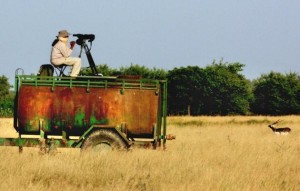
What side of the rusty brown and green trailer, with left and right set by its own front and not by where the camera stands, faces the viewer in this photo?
left

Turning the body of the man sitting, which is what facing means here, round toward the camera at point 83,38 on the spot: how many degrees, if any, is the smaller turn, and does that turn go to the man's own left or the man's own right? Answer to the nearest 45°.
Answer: approximately 45° to the man's own left

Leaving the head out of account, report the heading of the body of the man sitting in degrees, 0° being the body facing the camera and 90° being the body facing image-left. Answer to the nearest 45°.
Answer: approximately 270°

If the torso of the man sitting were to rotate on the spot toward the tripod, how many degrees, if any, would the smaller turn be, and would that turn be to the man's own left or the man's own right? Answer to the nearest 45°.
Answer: approximately 45° to the man's own left
